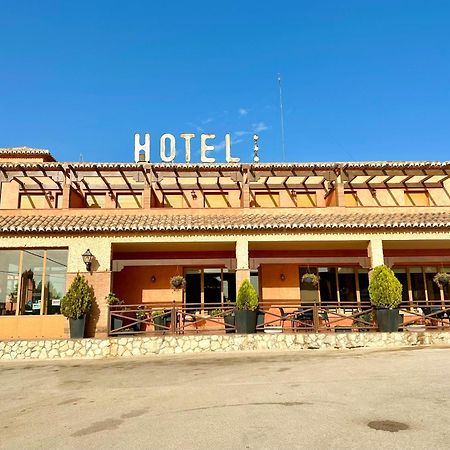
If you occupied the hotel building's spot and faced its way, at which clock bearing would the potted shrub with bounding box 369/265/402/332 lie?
The potted shrub is roughly at 10 o'clock from the hotel building.

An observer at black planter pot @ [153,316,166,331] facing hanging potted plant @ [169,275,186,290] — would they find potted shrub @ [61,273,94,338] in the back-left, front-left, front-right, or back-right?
back-left

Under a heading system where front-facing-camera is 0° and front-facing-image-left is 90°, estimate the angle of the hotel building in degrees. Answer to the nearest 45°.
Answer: approximately 0°
